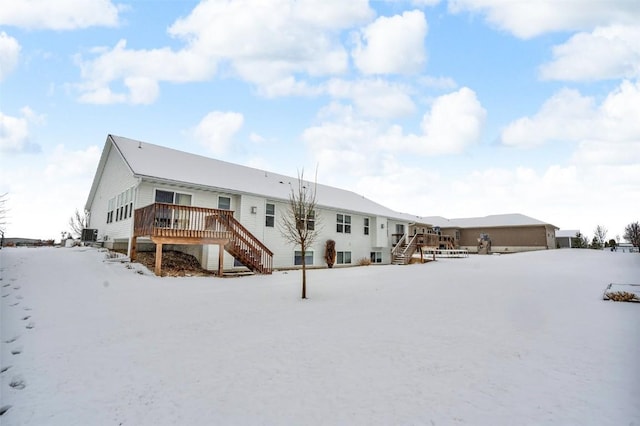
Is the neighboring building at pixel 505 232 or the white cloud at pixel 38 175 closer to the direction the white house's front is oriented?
the white cloud

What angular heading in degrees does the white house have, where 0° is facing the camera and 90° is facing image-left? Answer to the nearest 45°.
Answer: approximately 135°

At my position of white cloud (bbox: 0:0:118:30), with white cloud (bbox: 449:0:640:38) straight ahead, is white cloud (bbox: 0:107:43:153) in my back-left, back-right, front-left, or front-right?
back-left

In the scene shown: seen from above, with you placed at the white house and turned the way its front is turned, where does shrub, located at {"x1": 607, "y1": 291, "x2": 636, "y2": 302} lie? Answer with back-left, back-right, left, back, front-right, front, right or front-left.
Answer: back

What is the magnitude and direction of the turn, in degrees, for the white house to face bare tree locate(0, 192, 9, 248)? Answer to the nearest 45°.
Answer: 0° — it already faces it
